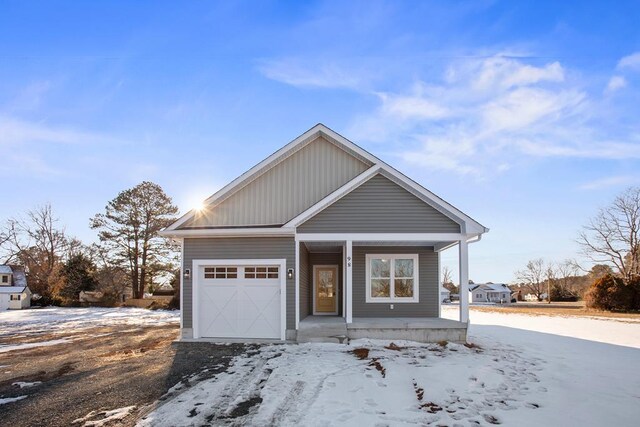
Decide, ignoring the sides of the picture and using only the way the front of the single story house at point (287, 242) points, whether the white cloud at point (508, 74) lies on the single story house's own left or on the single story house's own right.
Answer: on the single story house's own left

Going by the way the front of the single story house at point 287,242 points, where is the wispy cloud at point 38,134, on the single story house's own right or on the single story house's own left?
on the single story house's own right

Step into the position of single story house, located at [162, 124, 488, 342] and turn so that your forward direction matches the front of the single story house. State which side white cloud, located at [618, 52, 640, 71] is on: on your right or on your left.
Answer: on your left

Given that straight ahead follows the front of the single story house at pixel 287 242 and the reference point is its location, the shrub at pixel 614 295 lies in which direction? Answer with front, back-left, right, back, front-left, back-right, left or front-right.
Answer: back-left

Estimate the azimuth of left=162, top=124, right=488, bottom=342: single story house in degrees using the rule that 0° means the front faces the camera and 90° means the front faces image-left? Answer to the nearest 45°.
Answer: approximately 0°
